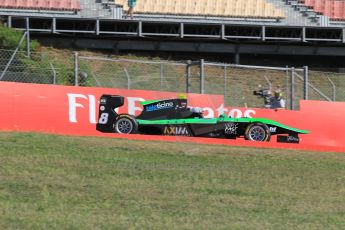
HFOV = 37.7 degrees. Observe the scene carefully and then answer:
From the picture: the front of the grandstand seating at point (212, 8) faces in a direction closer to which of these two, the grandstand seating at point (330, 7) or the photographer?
the photographer

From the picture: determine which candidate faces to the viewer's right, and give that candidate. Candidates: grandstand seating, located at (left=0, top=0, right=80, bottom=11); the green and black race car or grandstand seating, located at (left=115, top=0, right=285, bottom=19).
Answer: the green and black race car

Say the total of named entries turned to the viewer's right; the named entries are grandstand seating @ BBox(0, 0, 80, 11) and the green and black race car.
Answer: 1

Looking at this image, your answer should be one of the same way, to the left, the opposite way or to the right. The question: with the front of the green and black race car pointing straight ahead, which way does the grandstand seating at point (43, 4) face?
to the right

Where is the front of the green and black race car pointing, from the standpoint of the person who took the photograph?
facing to the right of the viewer

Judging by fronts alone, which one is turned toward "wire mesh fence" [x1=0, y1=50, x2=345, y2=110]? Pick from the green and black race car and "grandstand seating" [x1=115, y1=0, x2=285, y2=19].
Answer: the grandstand seating

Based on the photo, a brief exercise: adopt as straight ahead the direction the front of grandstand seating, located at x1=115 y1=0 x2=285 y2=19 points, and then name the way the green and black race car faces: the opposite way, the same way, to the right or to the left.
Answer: to the left

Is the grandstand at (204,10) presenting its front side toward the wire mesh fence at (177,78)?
yes

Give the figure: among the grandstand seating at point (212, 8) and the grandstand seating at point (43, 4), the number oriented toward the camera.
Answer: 2

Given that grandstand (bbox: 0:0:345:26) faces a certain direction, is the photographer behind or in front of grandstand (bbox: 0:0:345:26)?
in front

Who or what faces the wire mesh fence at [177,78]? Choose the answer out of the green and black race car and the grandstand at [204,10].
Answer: the grandstand

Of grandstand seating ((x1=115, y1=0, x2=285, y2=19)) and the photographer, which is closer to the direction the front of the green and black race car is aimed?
the photographer

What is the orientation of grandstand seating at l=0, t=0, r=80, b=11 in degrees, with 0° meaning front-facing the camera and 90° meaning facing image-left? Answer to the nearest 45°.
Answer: approximately 0°

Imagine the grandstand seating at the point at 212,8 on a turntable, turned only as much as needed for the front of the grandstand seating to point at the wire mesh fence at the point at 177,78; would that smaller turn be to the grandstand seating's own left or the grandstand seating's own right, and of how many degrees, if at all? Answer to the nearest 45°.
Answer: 0° — it already faces it
